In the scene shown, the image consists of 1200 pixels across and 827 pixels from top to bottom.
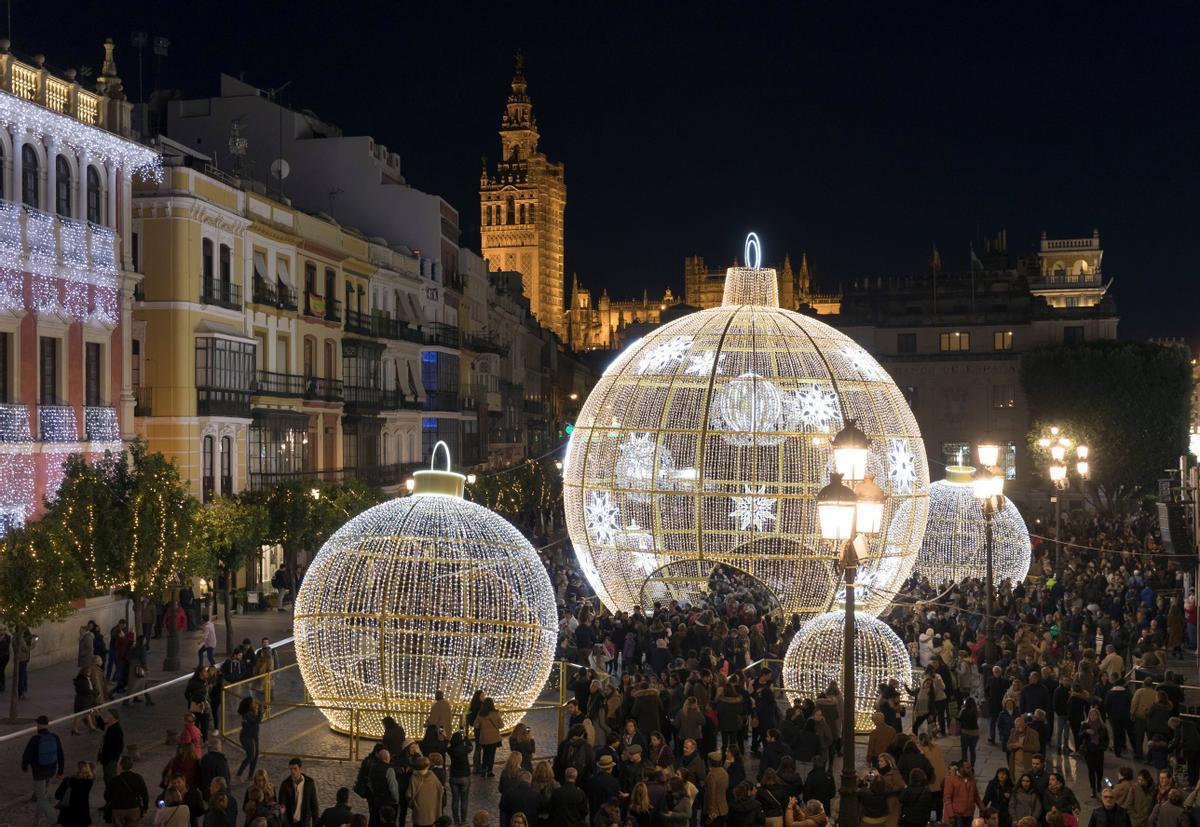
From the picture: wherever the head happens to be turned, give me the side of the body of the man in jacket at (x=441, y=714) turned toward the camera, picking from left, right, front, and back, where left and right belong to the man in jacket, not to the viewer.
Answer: back

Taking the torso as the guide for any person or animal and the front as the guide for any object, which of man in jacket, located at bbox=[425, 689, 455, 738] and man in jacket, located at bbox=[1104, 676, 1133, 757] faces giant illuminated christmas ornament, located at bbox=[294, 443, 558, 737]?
man in jacket, located at bbox=[425, 689, 455, 738]

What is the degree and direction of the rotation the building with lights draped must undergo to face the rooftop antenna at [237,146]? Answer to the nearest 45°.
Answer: approximately 135° to its left

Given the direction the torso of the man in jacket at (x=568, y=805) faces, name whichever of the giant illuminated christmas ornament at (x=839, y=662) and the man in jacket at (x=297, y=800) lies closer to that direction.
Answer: the giant illuminated christmas ornament

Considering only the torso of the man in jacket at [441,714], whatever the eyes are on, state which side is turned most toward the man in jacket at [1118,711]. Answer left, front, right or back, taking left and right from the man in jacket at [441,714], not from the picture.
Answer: right

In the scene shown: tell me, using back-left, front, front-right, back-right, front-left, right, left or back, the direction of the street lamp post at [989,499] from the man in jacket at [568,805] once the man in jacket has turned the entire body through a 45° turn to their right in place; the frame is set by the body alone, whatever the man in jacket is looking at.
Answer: front

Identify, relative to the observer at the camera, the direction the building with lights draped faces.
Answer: facing the viewer and to the right of the viewer

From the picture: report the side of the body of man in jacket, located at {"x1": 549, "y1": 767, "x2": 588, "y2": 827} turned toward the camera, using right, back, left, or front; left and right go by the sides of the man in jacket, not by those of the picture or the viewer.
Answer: back

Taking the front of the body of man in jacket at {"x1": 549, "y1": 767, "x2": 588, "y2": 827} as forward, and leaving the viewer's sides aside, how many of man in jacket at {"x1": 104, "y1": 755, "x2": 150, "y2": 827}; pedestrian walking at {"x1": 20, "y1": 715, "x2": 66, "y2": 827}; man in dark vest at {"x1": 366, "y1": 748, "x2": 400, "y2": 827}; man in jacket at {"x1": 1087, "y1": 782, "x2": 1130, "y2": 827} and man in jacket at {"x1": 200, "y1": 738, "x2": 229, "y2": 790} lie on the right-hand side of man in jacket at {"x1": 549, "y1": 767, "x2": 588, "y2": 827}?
1
